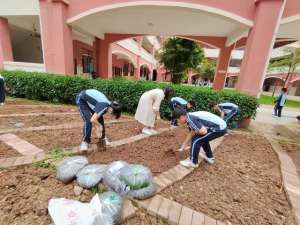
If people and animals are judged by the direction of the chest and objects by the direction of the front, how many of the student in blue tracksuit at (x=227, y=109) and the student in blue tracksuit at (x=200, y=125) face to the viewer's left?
2

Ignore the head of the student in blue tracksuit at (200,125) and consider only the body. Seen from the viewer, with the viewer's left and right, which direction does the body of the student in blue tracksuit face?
facing to the left of the viewer

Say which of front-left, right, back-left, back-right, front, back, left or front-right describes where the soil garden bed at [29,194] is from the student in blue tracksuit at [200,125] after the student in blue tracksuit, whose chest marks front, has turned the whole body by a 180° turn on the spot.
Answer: back-right

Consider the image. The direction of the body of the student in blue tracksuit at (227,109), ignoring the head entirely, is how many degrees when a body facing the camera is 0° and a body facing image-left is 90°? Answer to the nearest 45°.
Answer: approximately 90°

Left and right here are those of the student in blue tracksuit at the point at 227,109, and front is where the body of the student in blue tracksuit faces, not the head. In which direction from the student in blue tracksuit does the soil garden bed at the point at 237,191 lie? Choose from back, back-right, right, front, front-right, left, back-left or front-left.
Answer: left

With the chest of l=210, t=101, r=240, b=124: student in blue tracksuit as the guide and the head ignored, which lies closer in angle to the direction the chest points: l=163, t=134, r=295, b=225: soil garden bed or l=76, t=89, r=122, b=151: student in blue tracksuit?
the student in blue tracksuit

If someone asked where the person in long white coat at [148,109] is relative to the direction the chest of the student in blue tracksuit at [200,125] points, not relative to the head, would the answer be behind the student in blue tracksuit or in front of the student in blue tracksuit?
in front

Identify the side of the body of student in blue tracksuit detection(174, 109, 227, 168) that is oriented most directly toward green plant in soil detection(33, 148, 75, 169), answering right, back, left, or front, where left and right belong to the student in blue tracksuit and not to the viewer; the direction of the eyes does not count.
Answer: front

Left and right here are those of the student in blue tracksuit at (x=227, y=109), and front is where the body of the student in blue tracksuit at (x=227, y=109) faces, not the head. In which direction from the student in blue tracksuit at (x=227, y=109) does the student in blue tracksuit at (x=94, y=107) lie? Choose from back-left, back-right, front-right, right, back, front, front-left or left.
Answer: front-left

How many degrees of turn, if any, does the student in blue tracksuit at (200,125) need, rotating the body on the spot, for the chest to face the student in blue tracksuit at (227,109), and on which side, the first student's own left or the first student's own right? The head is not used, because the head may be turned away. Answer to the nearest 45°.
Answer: approximately 90° to the first student's own right

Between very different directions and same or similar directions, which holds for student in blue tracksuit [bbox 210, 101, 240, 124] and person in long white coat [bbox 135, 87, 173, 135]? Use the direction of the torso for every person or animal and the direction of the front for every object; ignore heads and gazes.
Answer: very different directions

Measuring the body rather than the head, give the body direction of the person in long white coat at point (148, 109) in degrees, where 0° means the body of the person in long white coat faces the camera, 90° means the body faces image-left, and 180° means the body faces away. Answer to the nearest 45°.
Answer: approximately 270°
